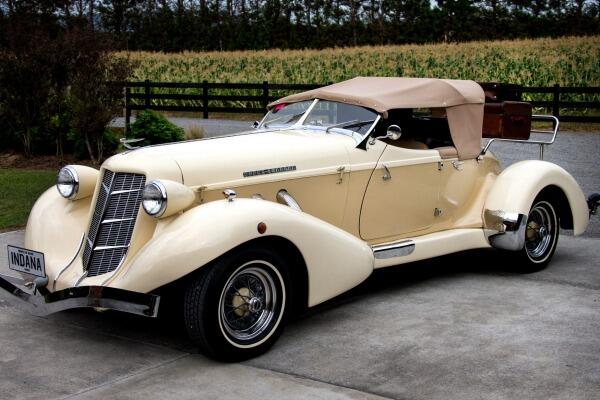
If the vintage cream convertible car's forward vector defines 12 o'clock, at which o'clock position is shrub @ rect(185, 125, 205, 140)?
The shrub is roughly at 4 o'clock from the vintage cream convertible car.

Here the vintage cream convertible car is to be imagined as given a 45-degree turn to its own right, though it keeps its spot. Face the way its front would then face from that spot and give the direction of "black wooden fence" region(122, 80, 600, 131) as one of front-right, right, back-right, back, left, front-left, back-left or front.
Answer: right

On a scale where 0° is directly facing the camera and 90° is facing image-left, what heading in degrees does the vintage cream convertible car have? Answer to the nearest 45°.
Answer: approximately 45°

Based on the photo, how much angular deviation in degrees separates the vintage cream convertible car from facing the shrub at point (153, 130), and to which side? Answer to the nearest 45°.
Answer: approximately 135° to its right
